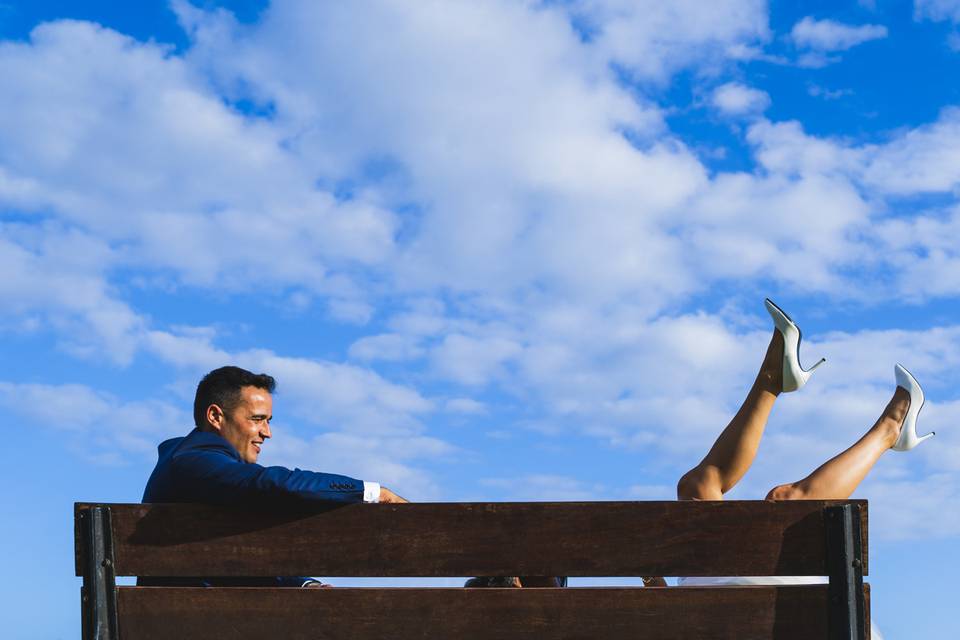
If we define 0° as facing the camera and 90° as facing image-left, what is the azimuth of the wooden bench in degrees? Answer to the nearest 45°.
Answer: approximately 180°

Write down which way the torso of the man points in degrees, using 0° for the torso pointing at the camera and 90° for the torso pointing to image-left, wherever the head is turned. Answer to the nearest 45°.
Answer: approximately 225°
